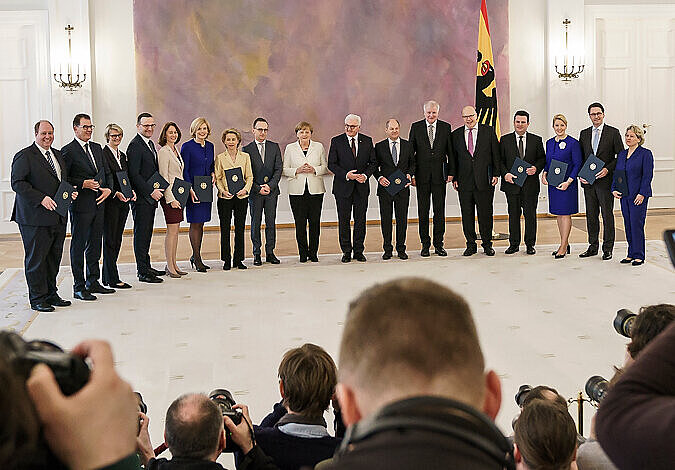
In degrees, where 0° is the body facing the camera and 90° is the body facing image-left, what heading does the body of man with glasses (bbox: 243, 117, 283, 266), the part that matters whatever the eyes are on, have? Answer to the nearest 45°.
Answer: approximately 0°

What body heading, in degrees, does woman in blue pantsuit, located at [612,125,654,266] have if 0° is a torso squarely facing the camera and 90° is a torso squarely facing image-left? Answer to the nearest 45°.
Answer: approximately 45°

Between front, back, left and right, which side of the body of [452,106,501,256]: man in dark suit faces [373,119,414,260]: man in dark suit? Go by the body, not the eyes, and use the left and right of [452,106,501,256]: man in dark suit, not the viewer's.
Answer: right

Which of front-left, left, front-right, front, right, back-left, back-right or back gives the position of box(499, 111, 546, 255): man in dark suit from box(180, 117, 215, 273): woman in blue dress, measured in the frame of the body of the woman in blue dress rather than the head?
front-left

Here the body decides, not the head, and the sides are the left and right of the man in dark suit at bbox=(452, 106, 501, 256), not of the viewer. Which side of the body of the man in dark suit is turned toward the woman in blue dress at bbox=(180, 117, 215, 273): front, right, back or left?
right

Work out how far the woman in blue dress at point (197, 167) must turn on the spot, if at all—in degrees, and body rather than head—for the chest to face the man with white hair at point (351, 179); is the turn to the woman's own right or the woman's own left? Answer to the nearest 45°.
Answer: approximately 45° to the woman's own left

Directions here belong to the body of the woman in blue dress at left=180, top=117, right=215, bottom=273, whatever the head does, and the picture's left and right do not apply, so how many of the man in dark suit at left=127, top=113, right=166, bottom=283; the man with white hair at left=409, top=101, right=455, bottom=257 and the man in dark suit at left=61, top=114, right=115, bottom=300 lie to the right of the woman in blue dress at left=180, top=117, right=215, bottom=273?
2
